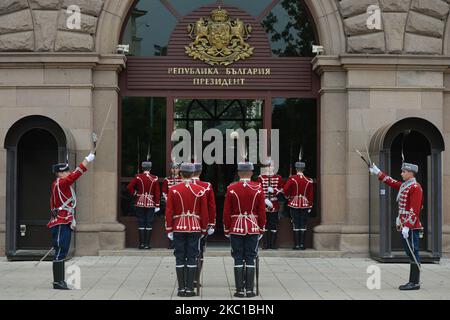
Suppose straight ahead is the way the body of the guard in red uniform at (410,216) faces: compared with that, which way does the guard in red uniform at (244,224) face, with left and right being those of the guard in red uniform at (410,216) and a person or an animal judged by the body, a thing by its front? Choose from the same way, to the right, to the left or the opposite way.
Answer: to the right

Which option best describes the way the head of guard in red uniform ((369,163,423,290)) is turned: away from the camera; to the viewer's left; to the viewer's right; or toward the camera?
to the viewer's left

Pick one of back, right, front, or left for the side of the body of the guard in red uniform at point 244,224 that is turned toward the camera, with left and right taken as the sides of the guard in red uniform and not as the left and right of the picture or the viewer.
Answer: back

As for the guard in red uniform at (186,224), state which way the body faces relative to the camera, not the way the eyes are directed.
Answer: away from the camera

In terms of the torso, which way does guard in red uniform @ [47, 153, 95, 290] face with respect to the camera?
to the viewer's right

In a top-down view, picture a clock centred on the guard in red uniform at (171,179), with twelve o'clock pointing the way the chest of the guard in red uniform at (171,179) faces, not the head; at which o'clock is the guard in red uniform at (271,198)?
the guard in red uniform at (271,198) is roughly at 9 o'clock from the guard in red uniform at (171,179).
